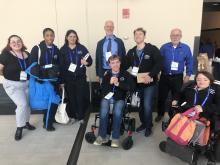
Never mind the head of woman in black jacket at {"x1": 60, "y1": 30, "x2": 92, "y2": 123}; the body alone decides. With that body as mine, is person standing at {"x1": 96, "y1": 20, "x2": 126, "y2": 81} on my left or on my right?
on my left

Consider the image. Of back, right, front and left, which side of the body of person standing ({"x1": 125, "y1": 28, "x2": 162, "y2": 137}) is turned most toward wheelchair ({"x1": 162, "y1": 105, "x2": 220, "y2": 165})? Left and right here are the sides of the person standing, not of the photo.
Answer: left

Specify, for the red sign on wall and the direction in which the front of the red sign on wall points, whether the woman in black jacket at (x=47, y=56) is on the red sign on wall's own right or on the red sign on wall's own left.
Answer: on the red sign on wall's own right

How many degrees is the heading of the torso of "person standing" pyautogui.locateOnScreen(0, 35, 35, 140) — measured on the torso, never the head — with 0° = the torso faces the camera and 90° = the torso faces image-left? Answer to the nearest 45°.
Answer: approximately 315°

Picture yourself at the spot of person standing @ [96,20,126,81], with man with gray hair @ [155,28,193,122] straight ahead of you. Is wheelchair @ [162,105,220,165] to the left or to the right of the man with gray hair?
right

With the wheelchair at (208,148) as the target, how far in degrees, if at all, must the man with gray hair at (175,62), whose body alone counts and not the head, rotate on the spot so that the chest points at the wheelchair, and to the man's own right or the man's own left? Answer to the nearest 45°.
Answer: approximately 45° to the man's own left

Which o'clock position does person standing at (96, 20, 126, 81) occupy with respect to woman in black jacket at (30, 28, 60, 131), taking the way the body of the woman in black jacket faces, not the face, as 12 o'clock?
The person standing is roughly at 9 o'clock from the woman in black jacket.

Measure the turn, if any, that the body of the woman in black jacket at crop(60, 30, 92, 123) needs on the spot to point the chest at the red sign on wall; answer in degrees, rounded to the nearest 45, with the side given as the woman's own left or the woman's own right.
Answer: approximately 135° to the woman's own left
